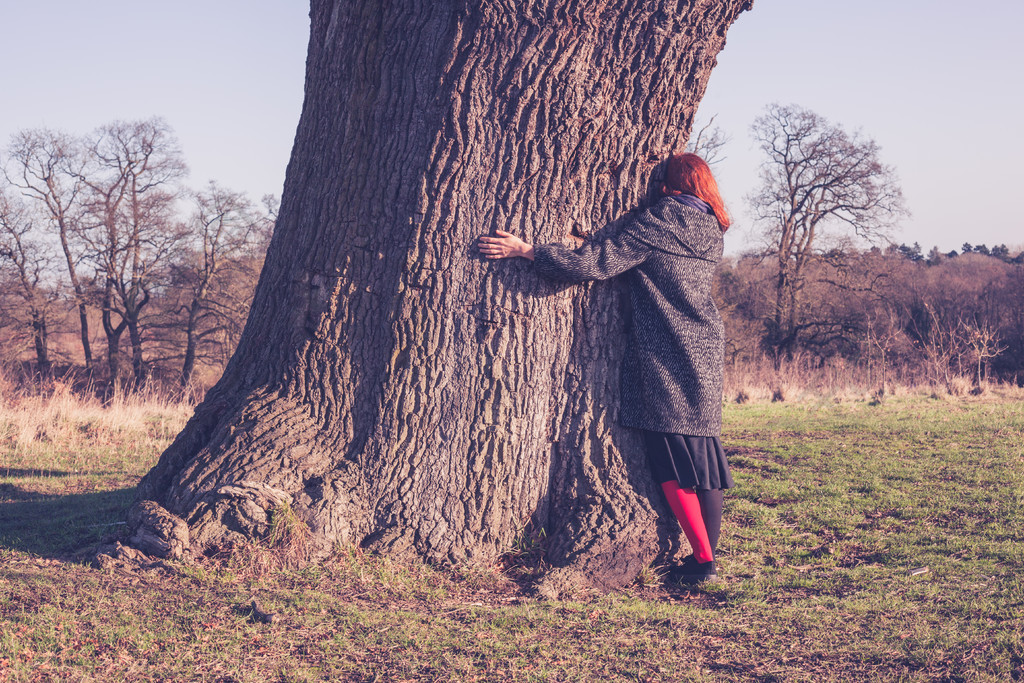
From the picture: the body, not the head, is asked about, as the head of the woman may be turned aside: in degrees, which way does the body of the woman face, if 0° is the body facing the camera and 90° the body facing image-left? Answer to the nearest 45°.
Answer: approximately 135°

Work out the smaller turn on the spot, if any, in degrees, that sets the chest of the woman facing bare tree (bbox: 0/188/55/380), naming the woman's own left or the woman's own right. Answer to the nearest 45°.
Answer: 0° — they already face it

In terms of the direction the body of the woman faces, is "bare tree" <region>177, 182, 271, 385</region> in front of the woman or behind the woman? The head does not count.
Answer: in front

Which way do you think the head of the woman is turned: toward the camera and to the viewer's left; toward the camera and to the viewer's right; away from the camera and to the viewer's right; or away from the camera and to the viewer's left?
away from the camera and to the viewer's left
